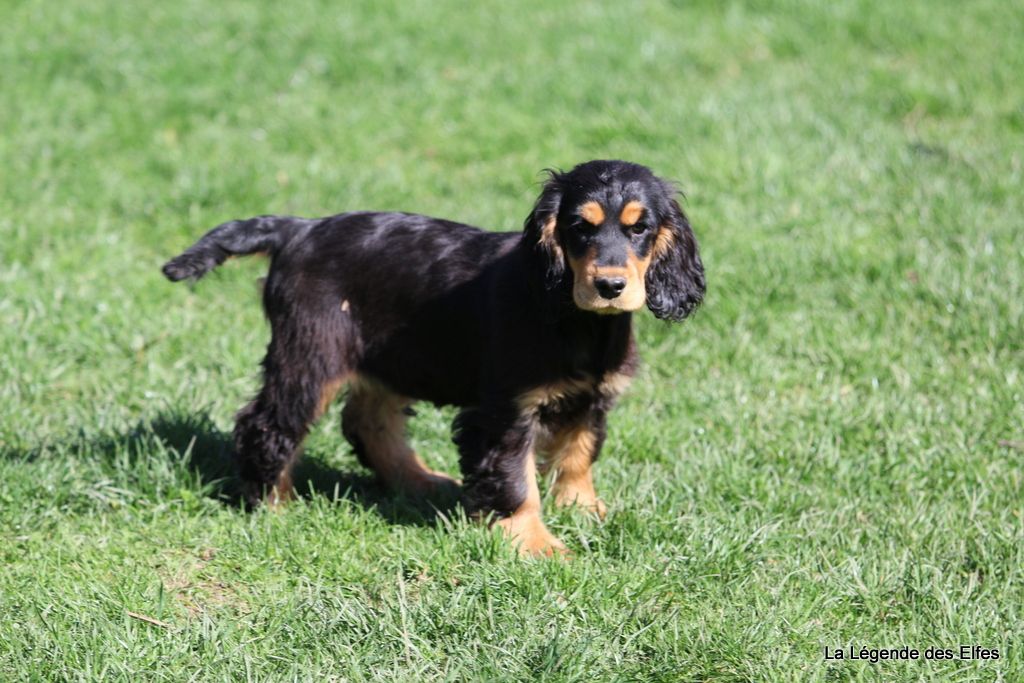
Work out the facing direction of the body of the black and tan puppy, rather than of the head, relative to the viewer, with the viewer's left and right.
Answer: facing the viewer and to the right of the viewer
